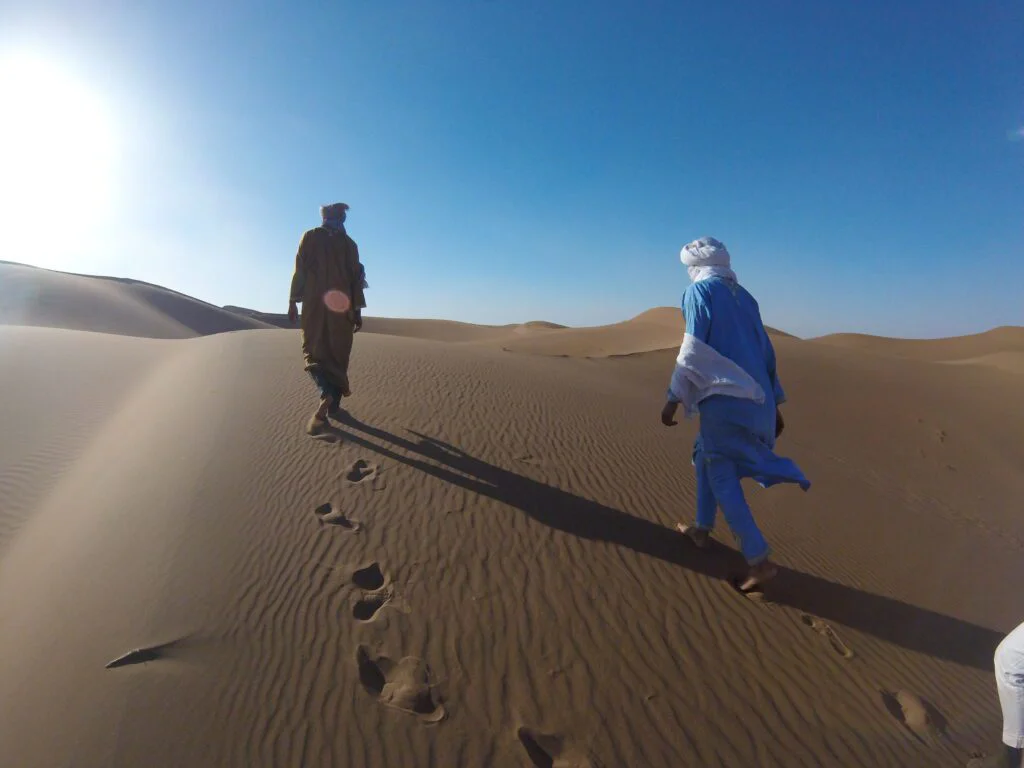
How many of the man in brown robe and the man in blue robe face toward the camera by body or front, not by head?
0

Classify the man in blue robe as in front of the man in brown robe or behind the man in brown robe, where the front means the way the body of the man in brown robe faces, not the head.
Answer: behind

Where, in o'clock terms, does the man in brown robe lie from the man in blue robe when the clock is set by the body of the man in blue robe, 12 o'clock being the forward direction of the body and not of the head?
The man in brown robe is roughly at 11 o'clock from the man in blue robe.

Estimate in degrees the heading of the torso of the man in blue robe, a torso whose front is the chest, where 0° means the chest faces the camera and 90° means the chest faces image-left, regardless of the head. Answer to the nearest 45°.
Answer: approximately 135°

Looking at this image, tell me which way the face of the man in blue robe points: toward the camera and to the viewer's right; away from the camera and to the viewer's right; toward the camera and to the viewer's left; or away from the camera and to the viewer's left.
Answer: away from the camera and to the viewer's left

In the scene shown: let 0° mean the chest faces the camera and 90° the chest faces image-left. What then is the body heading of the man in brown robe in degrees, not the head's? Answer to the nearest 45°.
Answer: approximately 180°

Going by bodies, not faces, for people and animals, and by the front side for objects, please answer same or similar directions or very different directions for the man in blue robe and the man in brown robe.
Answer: same or similar directions
